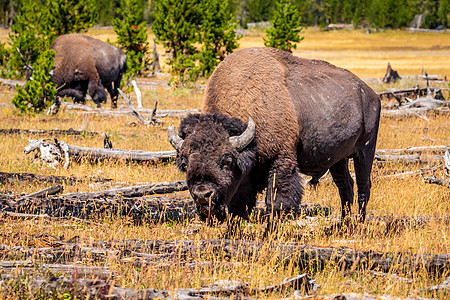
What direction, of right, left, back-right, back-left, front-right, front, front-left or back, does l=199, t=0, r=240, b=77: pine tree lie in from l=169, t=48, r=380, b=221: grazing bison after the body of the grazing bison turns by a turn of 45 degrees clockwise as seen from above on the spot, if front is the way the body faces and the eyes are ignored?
right

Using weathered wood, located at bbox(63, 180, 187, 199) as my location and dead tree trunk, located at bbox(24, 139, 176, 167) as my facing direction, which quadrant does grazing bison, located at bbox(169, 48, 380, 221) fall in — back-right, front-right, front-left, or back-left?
back-right

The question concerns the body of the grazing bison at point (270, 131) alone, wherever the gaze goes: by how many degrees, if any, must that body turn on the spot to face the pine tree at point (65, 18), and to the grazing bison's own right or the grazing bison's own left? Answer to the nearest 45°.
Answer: approximately 90° to the grazing bison's own right

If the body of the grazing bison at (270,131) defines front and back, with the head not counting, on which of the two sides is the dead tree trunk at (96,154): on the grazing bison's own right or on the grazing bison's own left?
on the grazing bison's own right

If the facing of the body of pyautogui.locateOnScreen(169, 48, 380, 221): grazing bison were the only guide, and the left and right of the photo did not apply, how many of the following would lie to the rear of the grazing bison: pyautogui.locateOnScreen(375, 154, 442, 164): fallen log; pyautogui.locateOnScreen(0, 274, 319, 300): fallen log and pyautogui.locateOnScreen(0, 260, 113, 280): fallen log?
1

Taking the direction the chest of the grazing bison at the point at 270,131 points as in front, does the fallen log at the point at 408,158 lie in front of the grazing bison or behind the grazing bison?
behind

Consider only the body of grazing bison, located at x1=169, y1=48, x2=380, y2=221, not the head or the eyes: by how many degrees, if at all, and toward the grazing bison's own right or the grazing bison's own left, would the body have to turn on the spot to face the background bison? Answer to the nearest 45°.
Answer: approximately 90° to the grazing bison's own right

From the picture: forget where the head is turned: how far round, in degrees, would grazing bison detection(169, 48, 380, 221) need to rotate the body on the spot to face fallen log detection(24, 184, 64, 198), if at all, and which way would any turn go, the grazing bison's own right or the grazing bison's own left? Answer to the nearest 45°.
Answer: approximately 45° to the grazing bison's own right

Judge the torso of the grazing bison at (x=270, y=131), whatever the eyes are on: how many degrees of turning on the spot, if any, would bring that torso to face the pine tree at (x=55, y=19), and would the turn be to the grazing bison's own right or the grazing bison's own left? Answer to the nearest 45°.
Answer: approximately 90° to the grazing bison's own right

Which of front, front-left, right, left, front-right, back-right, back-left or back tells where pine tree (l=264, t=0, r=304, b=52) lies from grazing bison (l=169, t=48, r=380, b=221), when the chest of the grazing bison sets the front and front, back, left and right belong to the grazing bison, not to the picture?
back-right

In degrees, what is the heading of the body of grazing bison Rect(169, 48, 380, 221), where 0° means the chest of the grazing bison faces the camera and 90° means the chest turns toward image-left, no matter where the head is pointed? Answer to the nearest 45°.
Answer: approximately 45°

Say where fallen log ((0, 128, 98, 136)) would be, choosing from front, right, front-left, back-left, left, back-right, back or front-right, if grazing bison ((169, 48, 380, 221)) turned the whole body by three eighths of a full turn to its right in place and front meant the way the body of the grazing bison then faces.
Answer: front-left

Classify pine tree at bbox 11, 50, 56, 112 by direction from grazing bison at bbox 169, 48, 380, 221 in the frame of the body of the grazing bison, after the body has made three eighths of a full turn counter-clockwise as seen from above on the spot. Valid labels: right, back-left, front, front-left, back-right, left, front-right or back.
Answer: back-left
